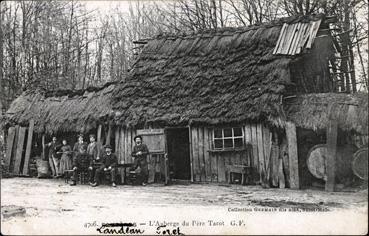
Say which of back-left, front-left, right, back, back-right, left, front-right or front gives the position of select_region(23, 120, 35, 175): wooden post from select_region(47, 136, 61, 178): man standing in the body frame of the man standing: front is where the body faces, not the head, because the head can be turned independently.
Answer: back-right

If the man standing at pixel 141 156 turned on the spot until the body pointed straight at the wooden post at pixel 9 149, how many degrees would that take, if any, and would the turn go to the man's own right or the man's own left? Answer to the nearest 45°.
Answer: approximately 135° to the man's own right

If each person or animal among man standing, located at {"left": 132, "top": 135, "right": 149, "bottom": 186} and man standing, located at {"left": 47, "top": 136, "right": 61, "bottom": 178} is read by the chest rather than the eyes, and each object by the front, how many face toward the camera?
2

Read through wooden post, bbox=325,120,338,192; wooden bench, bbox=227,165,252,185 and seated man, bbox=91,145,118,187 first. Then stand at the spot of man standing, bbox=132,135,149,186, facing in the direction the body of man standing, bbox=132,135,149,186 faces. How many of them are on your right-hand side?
1

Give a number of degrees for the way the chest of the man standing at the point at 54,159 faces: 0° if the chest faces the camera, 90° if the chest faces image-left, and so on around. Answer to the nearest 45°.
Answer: approximately 0°

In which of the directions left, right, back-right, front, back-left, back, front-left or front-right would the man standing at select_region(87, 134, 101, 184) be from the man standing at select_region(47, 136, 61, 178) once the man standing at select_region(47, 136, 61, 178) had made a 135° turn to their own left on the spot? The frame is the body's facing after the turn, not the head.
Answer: right

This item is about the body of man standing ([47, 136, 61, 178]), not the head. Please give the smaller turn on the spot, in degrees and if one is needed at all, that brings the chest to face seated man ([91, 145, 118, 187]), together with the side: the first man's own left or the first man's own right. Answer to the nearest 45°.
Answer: approximately 45° to the first man's own left

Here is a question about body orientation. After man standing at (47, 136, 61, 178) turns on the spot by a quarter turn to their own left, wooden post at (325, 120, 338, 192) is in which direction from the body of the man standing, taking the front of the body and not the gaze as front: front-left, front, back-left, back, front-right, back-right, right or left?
front-right

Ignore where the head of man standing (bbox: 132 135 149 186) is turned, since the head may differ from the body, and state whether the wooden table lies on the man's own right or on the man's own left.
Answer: on the man's own right

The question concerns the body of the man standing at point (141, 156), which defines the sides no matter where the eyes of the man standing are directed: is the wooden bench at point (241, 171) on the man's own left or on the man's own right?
on the man's own left

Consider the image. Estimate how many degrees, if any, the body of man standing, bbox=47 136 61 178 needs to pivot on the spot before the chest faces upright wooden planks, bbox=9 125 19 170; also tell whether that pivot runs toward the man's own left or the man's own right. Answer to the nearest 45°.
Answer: approximately 135° to the man's own right

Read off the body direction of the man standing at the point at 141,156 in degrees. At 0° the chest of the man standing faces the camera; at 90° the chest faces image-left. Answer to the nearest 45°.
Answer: approximately 0°

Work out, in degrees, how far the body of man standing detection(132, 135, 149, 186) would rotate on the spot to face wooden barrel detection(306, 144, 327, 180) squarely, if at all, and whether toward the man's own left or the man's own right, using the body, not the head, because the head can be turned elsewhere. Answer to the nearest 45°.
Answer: approximately 45° to the man's own left

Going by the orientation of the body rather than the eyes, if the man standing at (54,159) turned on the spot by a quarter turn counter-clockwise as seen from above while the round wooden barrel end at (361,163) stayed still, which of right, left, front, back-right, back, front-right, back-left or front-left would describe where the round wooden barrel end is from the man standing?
front-right
